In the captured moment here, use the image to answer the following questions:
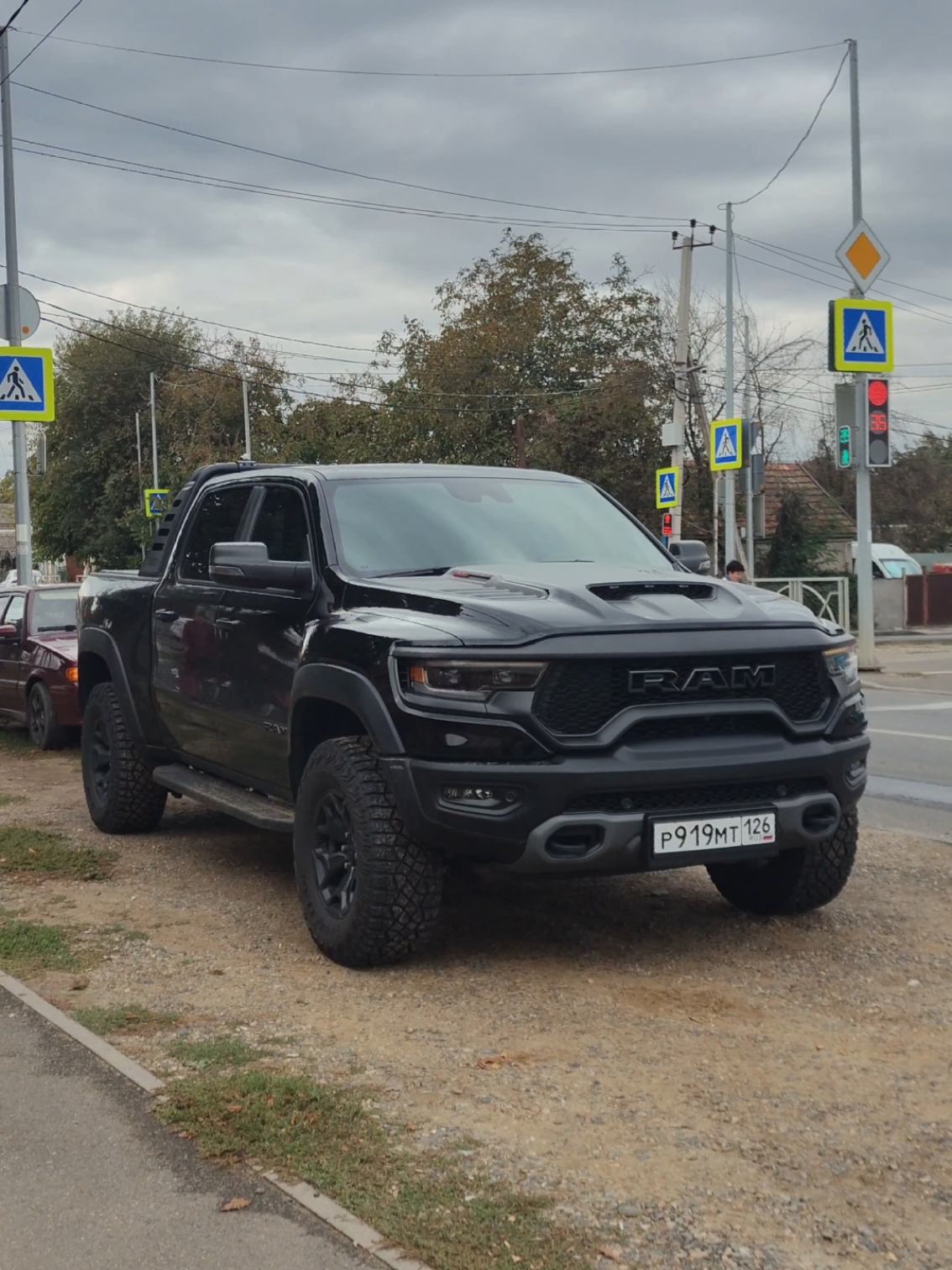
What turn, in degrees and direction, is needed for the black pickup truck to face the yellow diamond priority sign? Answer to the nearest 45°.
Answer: approximately 135° to its left

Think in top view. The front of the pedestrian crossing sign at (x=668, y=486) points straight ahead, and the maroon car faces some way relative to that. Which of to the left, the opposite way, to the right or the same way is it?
to the left

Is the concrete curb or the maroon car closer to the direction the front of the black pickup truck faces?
the concrete curb

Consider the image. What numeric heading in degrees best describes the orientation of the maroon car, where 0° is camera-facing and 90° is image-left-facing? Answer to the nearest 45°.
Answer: approximately 315°

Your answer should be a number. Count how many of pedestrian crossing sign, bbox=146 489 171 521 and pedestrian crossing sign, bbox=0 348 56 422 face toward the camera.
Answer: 2

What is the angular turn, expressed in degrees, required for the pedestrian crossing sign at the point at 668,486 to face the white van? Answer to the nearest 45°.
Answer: approximately 180°

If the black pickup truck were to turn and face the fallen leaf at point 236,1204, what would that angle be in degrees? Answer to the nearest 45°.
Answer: approximately 45° to its right

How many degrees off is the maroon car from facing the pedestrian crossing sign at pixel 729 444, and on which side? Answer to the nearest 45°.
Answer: approximately 90° to its left

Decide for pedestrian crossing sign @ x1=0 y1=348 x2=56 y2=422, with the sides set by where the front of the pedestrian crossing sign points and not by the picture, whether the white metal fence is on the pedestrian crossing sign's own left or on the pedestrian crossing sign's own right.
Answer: on the pedestrian crossing sign's own left

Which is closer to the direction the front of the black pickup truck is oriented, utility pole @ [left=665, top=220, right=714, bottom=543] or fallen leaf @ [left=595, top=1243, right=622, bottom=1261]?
the fallen leaf
